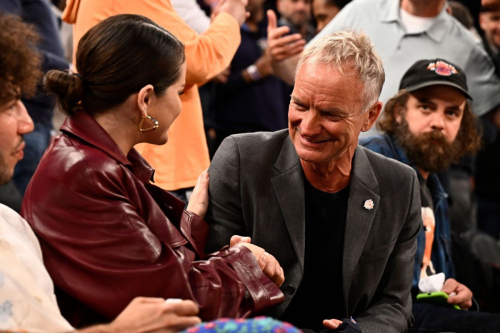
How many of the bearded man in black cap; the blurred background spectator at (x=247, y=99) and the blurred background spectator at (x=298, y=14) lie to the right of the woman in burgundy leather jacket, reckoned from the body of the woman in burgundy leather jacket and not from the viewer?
0

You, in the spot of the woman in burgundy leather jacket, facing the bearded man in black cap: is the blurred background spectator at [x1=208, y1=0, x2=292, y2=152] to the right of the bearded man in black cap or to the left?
left

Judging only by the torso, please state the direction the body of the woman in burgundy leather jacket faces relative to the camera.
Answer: to the viewer's right

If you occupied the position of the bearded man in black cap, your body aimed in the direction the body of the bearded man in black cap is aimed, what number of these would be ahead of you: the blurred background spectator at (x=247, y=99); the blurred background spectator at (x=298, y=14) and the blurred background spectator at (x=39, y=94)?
0

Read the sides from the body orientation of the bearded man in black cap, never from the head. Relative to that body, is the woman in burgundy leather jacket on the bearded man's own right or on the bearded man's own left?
on the bearded man's own right

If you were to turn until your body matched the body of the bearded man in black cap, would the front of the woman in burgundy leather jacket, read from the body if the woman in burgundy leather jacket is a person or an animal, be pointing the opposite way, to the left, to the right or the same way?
to the left

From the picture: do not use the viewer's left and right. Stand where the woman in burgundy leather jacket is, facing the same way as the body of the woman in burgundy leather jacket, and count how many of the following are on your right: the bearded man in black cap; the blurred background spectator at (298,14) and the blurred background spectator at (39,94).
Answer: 0

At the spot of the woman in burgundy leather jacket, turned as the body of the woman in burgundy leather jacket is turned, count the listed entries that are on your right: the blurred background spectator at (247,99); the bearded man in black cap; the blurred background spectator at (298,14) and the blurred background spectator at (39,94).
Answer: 0

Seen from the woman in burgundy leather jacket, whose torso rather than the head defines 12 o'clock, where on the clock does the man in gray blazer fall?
The man in gray blazer is roughly at 11 o'clock from the woman in burgundy leather jacket.

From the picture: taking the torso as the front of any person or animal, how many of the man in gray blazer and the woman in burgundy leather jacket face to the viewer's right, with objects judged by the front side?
1

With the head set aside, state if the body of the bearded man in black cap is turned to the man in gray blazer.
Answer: no

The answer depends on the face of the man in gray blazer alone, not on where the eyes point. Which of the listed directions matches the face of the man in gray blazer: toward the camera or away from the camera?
toward the camera

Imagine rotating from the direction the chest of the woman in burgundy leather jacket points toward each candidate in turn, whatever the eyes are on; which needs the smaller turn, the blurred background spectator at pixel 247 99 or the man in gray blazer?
the man in gray blazer

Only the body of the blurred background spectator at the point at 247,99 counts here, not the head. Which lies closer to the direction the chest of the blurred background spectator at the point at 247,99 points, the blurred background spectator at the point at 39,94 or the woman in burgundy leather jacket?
the woman in burgundy leather jacket

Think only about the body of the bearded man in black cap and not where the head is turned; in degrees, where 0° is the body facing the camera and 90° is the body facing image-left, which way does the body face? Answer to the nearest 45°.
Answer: approximately 315°

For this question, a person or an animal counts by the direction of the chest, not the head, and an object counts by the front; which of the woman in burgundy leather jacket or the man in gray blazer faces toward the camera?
the man in gray blazer

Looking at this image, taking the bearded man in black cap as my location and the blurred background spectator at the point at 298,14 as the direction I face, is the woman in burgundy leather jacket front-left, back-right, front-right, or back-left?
back-left

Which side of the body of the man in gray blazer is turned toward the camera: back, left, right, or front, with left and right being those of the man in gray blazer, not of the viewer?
front
